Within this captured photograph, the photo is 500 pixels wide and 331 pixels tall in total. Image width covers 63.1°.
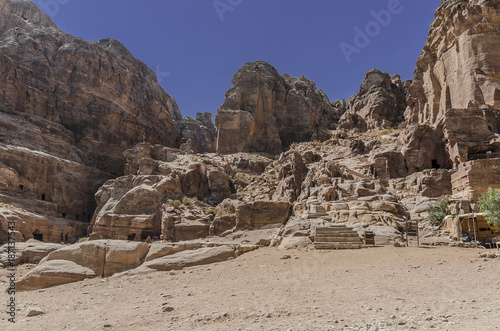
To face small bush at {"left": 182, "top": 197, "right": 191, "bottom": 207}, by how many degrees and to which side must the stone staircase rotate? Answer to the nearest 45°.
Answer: approximately 135° to its right

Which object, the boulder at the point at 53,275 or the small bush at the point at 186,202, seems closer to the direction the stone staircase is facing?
the boulder

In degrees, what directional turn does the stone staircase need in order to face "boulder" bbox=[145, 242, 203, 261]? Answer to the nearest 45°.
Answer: approximately 45° to its right

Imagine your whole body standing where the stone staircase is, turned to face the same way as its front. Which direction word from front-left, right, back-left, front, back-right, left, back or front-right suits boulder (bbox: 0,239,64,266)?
right

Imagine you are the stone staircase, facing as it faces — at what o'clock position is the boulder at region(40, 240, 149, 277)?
The boulder is roughly at 2 o'clock from the stone staircase.

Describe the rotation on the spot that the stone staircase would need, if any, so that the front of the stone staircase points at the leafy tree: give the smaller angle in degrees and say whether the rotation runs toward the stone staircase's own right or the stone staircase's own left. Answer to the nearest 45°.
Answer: approximately 90° to the stone staircase's own left

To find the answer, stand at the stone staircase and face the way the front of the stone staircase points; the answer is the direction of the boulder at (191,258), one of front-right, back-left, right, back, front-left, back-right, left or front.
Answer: front-right

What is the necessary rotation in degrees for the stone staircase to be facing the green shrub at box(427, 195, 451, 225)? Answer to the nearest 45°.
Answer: approximately 135° to its left

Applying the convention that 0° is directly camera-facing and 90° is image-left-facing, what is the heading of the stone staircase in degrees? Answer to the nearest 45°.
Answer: approximately 0°

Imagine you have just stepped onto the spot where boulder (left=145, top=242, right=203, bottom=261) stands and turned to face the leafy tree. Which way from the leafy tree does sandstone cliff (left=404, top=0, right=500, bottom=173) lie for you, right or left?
left
